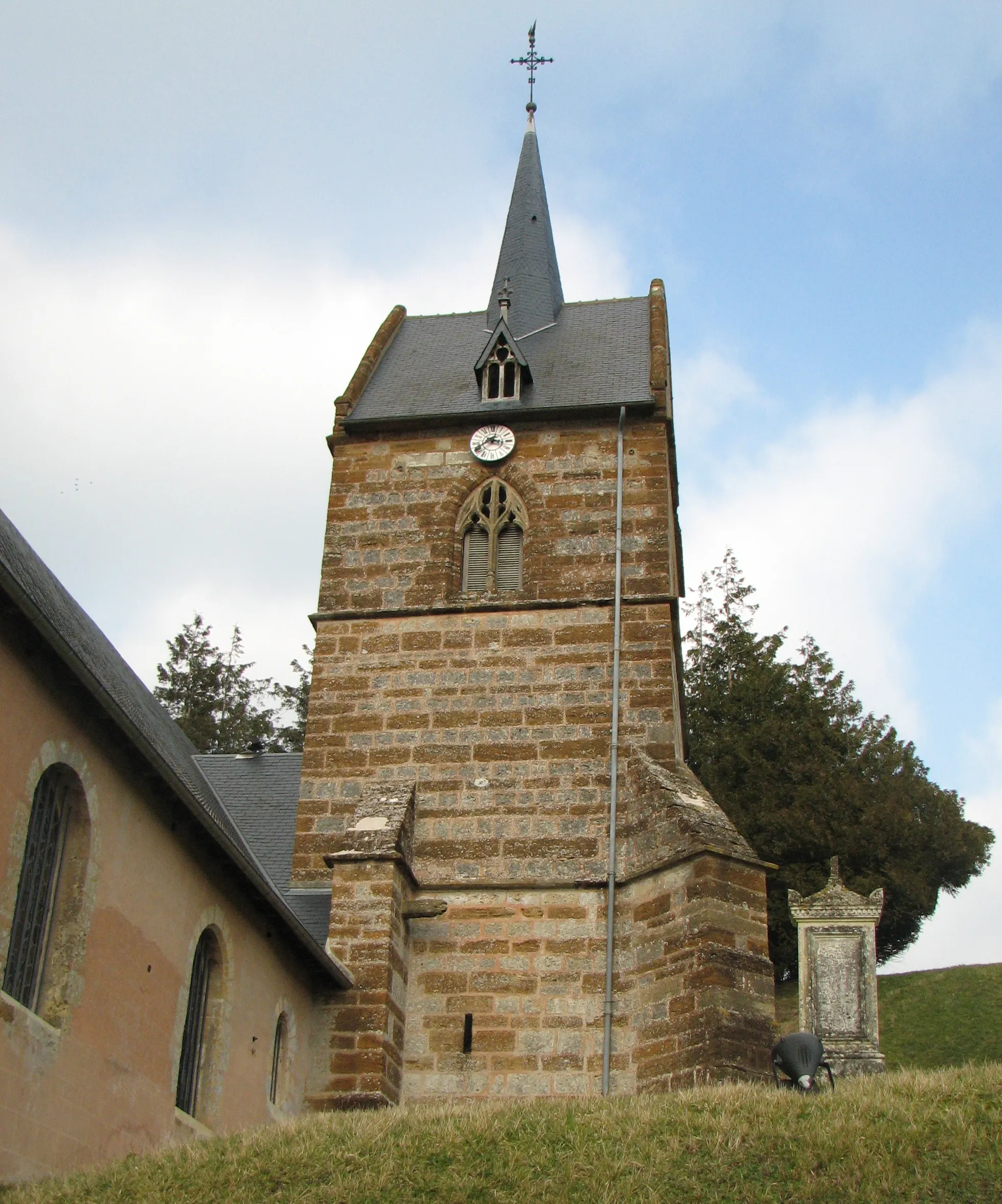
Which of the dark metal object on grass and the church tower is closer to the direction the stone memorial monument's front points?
the dark metal object on grass

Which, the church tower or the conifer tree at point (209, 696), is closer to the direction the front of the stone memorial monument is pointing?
the church tower

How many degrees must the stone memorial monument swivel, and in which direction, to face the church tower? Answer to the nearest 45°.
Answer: approximately 45° to its right

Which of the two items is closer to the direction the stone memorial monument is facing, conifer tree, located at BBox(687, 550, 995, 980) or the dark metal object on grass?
the dark metal object on grass

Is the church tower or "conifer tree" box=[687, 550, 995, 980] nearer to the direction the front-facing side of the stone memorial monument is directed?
the church tower

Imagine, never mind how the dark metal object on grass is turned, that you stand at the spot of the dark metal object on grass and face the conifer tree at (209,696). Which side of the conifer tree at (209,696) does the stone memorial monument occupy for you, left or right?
right

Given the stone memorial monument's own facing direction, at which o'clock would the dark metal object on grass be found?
The dark metal object on grass is roughly at 12 o'clock from the stone memorial monument.

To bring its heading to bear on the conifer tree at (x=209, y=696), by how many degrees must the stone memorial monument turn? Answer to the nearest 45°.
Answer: approximately 135° to its right

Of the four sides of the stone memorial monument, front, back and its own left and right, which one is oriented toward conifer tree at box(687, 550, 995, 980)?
back

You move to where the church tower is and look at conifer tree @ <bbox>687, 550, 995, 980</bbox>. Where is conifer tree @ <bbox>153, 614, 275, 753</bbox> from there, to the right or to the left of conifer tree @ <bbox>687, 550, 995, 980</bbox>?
left

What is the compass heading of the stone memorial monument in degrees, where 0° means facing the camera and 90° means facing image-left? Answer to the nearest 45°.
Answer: approximately 0°
